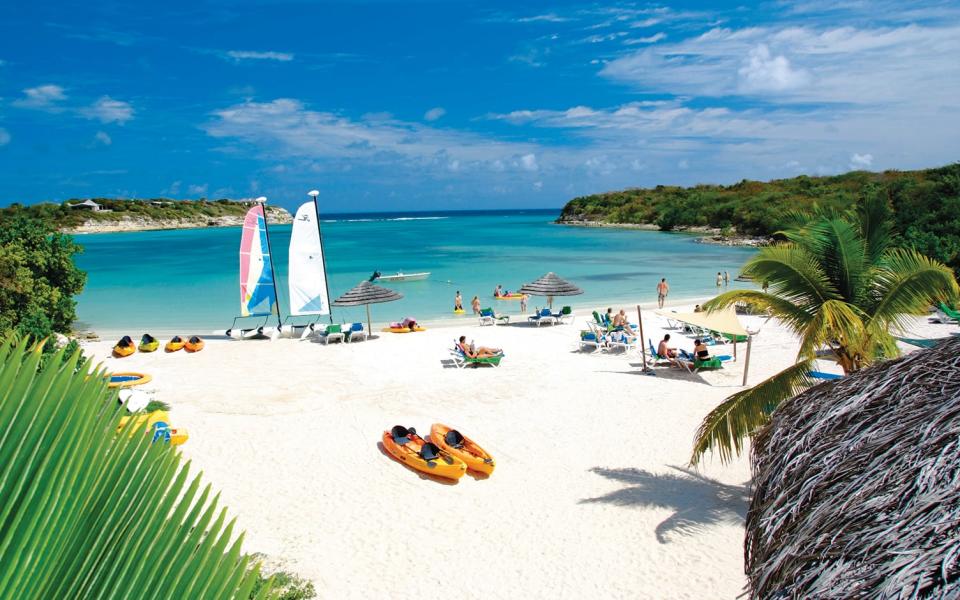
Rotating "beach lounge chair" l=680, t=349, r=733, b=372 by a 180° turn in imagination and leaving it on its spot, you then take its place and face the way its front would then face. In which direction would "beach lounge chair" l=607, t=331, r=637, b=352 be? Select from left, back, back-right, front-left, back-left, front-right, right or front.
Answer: front-right

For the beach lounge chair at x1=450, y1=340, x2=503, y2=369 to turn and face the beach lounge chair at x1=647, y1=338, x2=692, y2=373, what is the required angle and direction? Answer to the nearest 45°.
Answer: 0° — it already faces it

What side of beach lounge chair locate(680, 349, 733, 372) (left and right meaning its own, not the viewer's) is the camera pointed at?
right

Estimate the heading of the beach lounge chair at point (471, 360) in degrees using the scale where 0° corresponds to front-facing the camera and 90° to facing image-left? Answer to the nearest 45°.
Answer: approximately 270°

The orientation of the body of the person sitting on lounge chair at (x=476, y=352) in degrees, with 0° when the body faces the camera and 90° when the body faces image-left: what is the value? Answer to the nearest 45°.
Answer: approximately 270°

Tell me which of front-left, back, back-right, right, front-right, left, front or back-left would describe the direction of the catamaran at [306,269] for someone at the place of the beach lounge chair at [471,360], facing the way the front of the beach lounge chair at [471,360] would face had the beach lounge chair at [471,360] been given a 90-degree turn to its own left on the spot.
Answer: front-left

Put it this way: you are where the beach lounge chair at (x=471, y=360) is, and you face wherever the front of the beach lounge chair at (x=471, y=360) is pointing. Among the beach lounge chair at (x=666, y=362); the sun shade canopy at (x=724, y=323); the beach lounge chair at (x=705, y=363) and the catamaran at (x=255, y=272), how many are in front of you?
3
